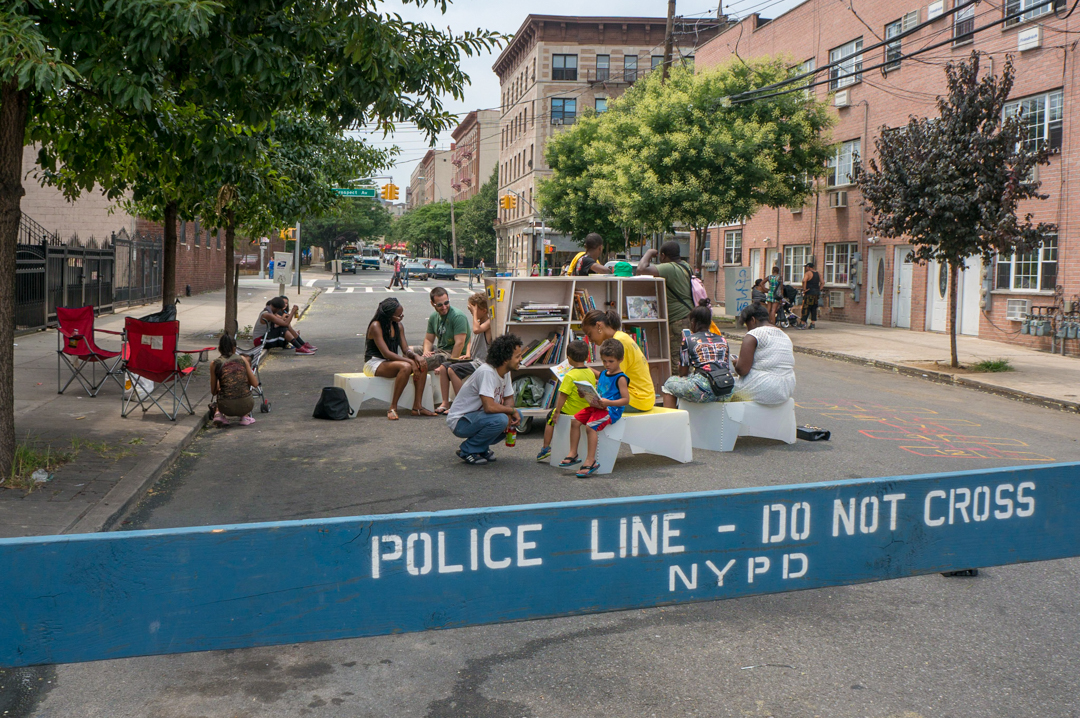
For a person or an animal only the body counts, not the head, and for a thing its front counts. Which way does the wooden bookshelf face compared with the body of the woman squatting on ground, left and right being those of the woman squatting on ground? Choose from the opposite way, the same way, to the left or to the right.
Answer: the opposite way

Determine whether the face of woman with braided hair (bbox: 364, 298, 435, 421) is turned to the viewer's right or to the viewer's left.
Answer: to the viewer's right

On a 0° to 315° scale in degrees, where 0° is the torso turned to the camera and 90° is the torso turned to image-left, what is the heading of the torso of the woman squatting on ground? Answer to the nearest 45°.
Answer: approximately 180°

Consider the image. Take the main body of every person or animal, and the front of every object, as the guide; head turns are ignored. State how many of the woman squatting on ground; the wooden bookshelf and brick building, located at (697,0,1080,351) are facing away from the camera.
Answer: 1

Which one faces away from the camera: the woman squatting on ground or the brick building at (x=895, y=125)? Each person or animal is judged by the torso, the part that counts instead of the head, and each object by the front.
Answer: the woman squatting on ground

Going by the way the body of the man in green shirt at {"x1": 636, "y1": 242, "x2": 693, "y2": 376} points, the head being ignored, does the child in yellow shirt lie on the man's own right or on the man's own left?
on the man's own left

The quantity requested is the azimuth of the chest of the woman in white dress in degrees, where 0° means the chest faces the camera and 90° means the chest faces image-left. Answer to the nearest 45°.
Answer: approximately 135°
